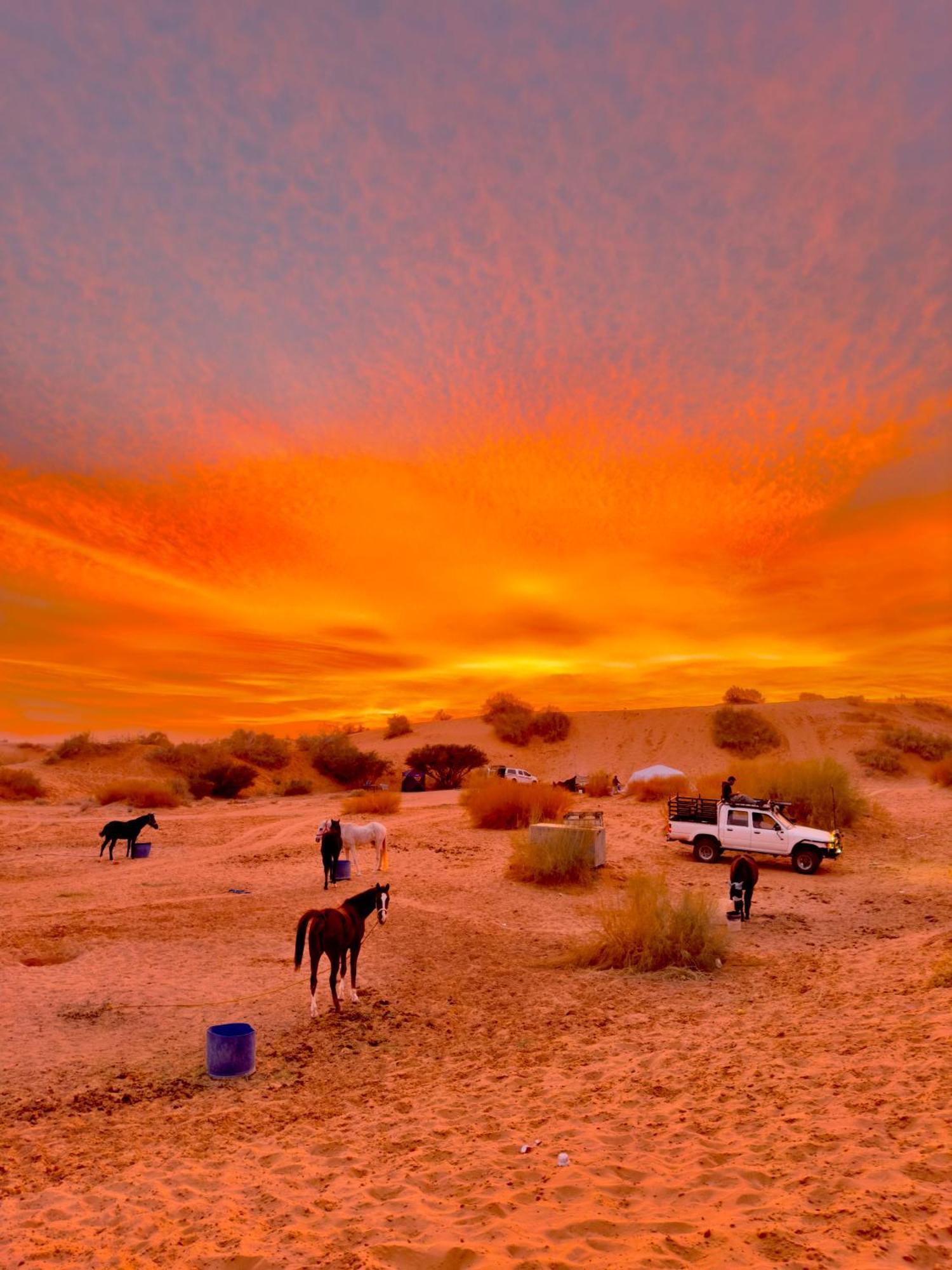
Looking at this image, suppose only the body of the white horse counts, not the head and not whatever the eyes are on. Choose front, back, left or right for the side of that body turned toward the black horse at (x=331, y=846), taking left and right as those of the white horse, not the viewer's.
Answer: left

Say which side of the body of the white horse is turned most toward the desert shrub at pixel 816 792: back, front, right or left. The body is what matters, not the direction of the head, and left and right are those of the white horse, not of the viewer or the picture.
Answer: back

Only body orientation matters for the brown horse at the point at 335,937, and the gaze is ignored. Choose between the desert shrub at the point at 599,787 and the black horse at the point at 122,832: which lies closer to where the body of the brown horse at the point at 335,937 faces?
the desert shrub

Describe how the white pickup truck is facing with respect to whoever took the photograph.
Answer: facing to the right of the viewer

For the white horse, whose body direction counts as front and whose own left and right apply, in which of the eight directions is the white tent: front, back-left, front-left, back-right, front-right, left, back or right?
back-right

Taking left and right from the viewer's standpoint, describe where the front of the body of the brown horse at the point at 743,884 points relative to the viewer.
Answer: facing the viewer

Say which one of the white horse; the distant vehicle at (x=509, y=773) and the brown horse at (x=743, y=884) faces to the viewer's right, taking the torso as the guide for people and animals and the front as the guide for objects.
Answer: the distant vehicle

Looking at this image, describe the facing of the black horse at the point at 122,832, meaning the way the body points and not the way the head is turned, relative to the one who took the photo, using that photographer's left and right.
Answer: facing to the right of the viewer

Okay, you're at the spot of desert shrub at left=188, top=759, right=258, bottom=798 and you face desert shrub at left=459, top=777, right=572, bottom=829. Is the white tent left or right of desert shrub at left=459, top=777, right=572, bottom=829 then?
left

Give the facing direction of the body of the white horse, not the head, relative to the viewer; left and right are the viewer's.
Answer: facing to the left of the viewer

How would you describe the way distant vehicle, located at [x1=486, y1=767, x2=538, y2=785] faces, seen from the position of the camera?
facing to the right of the viewer

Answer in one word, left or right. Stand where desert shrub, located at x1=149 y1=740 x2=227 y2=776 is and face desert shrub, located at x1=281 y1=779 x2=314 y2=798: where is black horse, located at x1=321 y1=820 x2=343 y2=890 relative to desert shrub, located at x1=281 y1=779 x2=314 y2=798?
right
